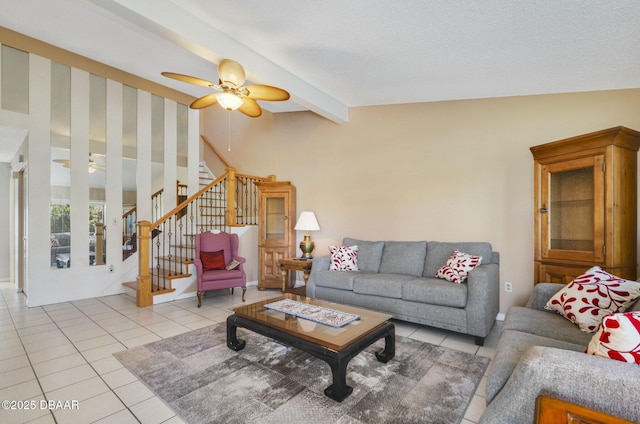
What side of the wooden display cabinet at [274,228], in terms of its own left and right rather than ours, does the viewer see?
front

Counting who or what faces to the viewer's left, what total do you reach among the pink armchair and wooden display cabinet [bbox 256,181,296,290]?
0

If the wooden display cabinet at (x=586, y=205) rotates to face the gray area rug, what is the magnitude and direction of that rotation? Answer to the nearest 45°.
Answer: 0° — it already faces it

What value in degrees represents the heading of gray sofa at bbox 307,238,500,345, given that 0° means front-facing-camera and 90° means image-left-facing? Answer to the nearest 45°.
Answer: approximately 45°

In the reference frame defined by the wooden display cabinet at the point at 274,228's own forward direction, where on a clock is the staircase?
The staircase is roughly at 3 o'clock from the wooden display cabinet.

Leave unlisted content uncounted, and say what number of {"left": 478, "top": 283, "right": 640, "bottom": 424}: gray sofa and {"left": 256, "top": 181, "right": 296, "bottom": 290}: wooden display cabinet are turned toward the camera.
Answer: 1

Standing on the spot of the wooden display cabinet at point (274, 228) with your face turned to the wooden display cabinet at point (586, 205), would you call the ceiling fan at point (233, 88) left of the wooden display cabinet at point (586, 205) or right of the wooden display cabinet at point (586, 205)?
right

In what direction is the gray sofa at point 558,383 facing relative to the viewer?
to the viewer's left

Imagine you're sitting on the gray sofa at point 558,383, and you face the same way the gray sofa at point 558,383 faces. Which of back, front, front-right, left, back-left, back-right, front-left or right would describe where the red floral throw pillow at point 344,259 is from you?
front-right

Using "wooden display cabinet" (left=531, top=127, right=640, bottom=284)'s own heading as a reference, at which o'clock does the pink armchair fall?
The pink armchair is roughly at 1 o'clock from the wooden display cabinet.

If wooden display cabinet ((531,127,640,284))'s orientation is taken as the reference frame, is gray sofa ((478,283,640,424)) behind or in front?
in front

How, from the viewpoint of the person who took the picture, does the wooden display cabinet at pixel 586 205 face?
facing the viewer and to the left of the viewer

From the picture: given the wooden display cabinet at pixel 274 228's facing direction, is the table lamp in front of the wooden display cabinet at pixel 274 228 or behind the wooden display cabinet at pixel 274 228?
in front
